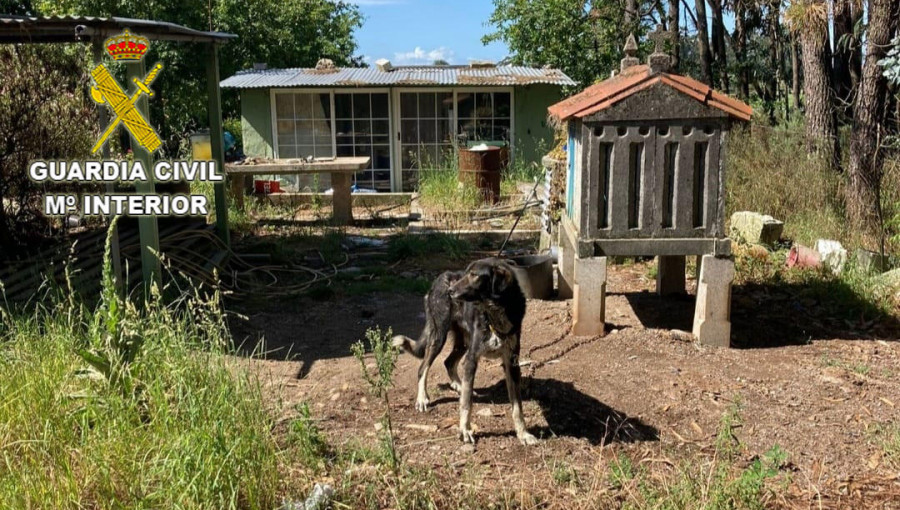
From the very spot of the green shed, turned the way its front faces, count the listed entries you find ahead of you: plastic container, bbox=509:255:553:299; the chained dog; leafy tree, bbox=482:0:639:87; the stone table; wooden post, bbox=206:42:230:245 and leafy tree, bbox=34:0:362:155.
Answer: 4

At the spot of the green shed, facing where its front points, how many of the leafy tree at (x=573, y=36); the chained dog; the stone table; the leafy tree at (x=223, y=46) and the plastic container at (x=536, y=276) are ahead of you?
3

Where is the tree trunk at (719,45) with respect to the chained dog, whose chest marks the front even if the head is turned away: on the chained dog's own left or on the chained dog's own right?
on the chained dog's own left

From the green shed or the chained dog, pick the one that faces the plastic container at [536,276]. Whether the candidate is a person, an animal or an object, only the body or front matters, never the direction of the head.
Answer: the green shed

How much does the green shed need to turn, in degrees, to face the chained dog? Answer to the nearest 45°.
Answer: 0° — it already faces it

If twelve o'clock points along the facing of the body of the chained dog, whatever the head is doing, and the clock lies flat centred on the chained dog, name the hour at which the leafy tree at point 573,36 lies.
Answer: The leafy tree is roughly at 8 o'clock from the chained dog.

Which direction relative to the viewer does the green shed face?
toward the camera

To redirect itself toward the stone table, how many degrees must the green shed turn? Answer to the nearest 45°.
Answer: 0° — it already faces it

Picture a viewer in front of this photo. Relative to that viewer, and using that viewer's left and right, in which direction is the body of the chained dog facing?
facing the viewer and to the right of the viewer

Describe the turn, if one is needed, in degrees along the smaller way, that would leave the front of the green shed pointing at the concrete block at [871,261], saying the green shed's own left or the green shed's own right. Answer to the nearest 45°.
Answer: approximately 45° to the green shed's own left

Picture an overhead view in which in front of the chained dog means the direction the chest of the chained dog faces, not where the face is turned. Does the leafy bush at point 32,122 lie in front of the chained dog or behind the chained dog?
behind

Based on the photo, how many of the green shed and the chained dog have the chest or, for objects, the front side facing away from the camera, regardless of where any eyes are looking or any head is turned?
0

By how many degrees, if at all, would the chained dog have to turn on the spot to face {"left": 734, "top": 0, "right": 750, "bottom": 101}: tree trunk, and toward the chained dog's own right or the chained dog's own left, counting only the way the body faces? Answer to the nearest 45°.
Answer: approximately 135° to the chained dog's own left

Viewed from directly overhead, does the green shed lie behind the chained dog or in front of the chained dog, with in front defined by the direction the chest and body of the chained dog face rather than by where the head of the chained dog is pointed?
behind

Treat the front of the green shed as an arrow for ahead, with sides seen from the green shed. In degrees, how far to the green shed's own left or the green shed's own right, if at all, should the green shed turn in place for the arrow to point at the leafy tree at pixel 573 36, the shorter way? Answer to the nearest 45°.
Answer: approximately 135° to the green shed's own left

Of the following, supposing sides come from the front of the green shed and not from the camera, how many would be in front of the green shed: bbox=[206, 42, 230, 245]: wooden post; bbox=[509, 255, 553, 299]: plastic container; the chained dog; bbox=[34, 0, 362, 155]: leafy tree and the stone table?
4

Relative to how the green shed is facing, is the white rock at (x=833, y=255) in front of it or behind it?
in front
